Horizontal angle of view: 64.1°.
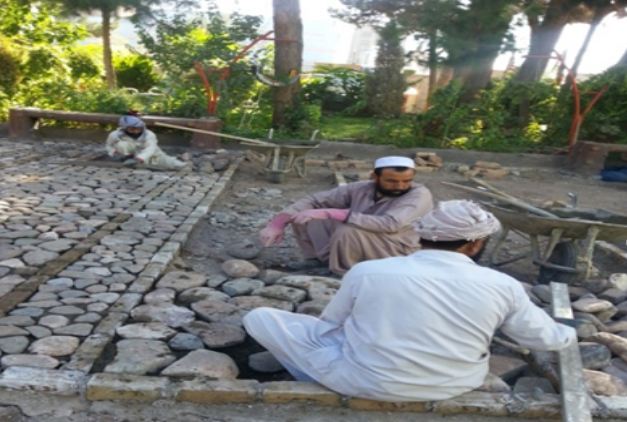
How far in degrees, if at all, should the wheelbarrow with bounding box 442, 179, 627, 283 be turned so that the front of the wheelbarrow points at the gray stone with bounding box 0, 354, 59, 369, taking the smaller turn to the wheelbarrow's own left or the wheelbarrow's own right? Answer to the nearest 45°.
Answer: approximately 90° to the wheelbarrow's own right

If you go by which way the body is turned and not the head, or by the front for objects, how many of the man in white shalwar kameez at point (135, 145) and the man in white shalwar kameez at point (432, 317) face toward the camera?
1

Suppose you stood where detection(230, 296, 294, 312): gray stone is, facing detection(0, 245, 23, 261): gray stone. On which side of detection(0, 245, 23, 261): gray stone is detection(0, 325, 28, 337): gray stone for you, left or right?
left

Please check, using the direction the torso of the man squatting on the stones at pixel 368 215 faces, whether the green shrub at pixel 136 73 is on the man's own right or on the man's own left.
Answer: on the man's own right

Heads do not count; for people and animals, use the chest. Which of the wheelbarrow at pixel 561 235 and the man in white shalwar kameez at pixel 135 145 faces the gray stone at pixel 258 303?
the man in white shalwar kameez

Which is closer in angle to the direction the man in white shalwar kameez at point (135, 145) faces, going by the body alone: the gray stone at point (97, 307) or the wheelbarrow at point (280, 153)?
the gray stone

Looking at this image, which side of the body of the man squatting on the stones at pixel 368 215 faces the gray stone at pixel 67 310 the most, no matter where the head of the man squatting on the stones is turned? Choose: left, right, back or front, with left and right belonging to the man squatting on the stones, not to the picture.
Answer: front

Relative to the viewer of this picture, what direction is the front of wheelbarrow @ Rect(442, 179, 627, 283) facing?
facing the viewer and to the right of the viewer

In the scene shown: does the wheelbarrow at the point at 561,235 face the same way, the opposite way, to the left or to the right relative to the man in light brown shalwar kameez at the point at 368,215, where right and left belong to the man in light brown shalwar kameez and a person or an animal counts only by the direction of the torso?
to the left

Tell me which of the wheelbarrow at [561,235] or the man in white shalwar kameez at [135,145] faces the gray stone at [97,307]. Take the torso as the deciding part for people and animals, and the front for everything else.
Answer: the man in white shalwar kameez

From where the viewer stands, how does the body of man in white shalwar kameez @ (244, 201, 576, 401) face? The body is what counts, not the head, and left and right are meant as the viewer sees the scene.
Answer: facing away from the viewer
